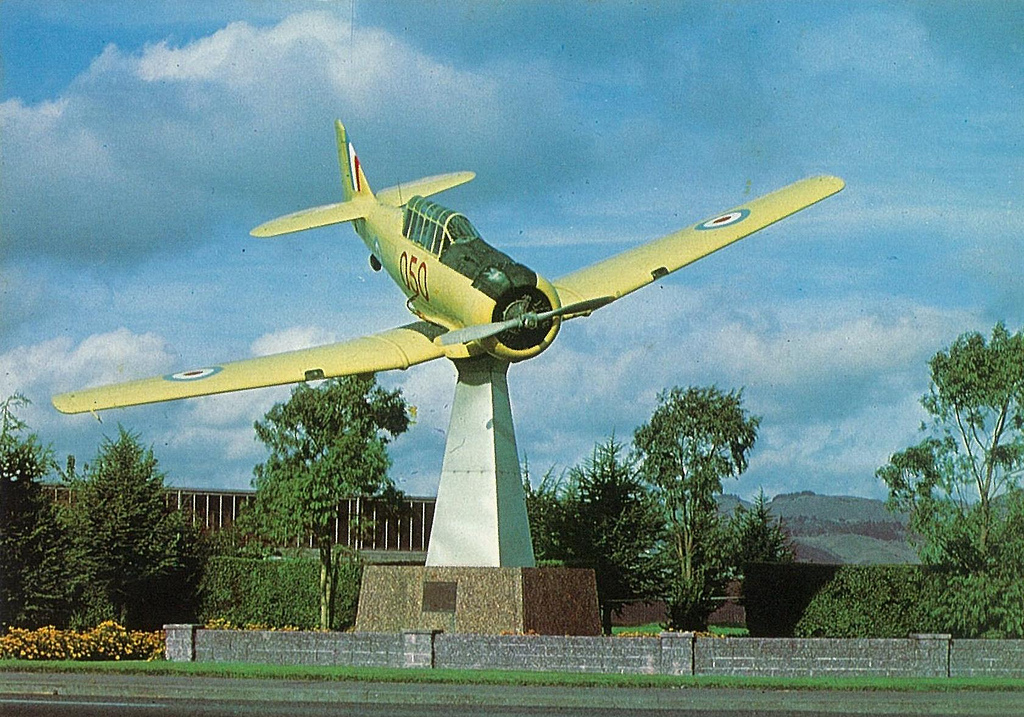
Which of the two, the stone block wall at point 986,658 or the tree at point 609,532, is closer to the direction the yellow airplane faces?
the stone block wall

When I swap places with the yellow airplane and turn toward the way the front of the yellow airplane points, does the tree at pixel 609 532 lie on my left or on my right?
on my left

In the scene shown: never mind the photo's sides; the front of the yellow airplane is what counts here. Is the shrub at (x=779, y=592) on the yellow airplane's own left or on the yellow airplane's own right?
on the yellow airplane's own left

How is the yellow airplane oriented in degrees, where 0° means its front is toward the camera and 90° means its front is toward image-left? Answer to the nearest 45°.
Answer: approximately 315°

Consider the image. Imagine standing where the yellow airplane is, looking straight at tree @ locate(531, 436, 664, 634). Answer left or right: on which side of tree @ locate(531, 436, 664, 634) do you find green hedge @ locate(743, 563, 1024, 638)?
right

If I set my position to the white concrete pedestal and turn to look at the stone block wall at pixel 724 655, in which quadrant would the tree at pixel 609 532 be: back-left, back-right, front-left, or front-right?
back-left

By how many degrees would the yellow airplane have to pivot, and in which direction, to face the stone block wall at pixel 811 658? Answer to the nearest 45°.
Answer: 0° — it already faces it

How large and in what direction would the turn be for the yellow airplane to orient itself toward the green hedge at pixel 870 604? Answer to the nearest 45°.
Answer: approximately 90° to its left
